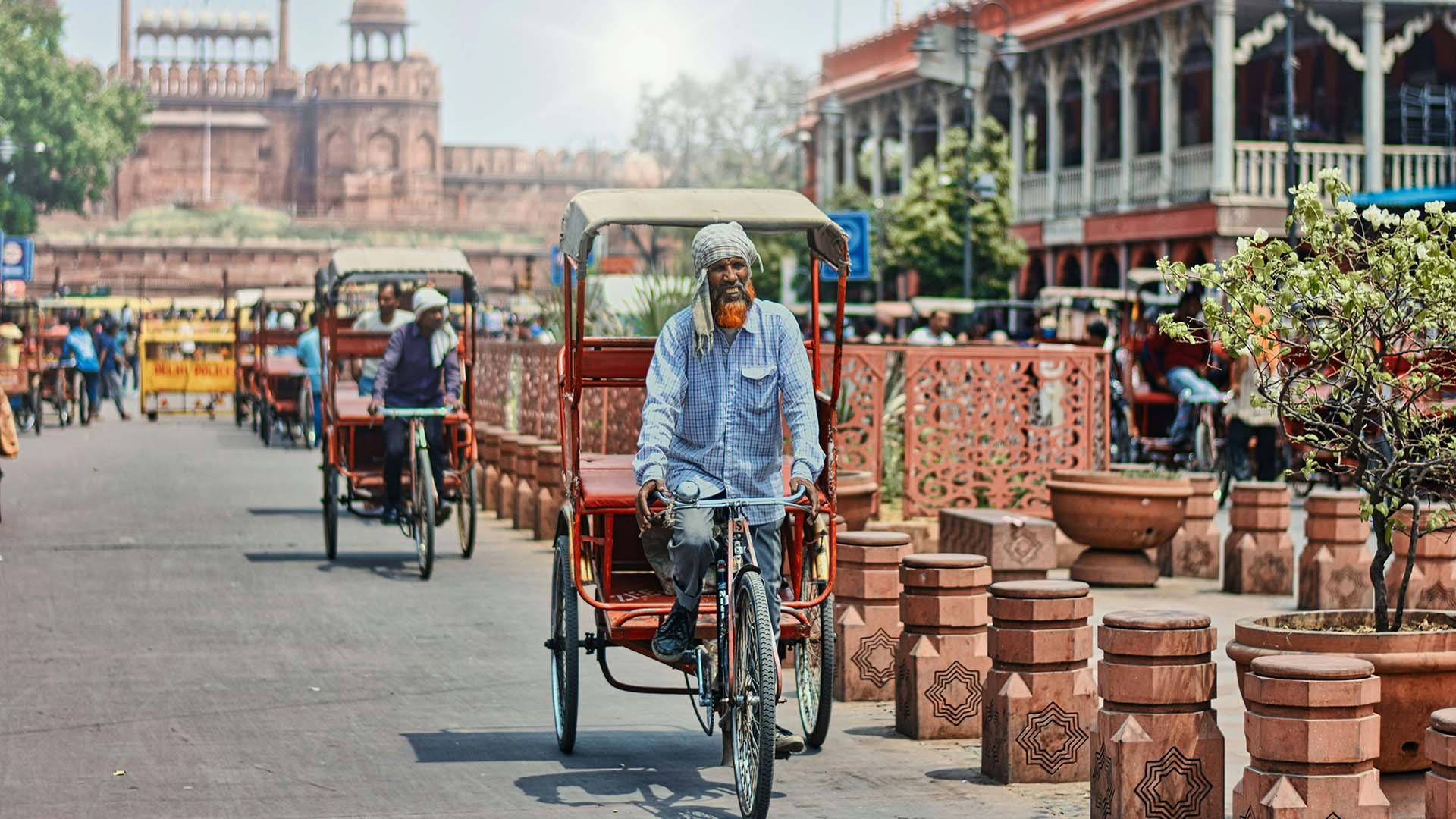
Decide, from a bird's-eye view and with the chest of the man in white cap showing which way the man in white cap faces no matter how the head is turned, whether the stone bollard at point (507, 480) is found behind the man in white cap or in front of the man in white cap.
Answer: behind

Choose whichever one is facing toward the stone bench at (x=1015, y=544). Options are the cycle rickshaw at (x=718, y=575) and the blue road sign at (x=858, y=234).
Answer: the blue road sign

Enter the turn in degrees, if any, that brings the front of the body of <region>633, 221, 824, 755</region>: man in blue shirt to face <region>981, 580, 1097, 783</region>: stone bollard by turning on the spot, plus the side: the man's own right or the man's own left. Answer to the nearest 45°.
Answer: approximately 90° to the man's own left

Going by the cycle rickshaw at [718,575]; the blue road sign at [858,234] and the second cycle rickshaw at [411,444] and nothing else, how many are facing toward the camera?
3

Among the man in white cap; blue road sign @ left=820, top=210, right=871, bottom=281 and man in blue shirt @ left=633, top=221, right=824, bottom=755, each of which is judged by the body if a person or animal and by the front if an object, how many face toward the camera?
3

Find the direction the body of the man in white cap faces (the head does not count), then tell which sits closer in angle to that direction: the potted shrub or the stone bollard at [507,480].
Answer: the potted shrub

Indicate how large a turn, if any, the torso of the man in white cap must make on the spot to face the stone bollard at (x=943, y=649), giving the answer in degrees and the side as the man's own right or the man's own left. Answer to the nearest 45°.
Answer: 0° — they already face it

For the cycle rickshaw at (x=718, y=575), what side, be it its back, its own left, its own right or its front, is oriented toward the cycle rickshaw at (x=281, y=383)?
back

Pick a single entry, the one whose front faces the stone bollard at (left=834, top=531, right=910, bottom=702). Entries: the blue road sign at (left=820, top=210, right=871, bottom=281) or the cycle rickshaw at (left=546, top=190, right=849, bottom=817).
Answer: the blue road sign

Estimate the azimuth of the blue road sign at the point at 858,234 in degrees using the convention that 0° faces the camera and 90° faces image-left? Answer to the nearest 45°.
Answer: approximately 0°

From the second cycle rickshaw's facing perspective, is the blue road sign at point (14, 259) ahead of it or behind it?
behind

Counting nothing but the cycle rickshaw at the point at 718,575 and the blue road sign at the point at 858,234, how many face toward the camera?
2
